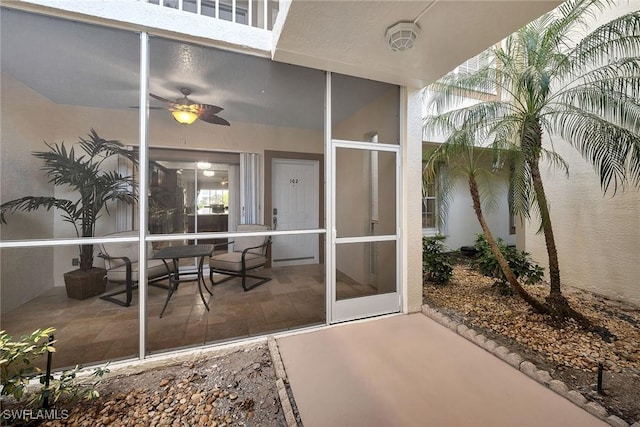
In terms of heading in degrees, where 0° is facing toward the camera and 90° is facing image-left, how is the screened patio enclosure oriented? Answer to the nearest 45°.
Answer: approximately 315°

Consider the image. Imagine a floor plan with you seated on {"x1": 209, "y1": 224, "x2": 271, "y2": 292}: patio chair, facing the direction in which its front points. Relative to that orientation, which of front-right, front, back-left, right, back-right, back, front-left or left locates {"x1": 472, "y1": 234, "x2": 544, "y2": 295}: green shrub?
back-left

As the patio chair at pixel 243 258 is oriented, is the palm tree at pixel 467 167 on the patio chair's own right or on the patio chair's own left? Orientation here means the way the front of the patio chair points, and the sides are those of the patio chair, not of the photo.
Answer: on the patio chair's own left

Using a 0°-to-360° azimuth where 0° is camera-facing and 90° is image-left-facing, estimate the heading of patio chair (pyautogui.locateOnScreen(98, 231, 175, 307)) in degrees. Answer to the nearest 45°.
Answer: approximately 315°

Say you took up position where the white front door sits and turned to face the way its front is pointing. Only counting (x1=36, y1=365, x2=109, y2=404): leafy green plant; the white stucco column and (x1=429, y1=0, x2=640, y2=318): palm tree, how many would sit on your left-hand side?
2

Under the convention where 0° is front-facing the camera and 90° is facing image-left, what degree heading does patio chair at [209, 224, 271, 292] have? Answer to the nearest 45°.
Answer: approximately 45°

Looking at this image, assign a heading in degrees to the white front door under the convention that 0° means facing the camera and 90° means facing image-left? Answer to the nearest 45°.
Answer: approximately 0°
